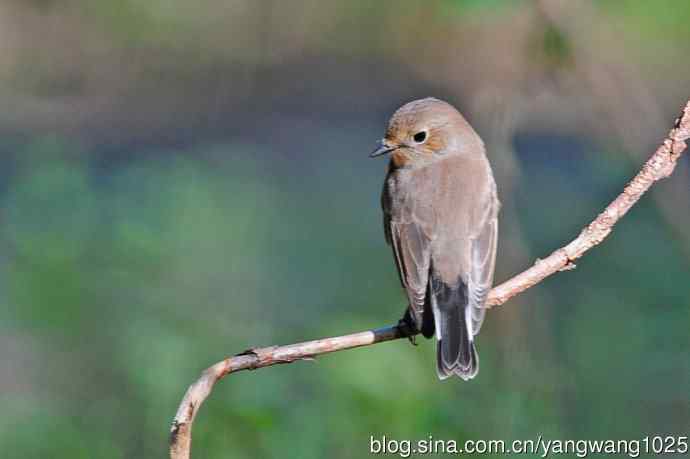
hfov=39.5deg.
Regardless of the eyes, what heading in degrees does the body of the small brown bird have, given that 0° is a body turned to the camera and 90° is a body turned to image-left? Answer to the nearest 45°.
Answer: approximately 180°
